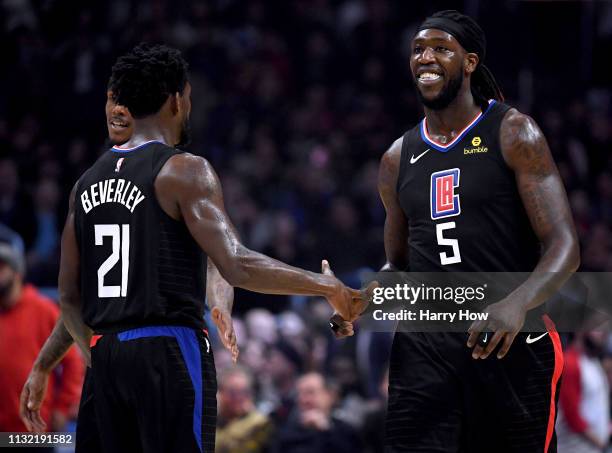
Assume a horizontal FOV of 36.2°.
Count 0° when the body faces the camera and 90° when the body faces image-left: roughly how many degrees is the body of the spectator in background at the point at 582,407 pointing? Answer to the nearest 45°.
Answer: approximately 315°

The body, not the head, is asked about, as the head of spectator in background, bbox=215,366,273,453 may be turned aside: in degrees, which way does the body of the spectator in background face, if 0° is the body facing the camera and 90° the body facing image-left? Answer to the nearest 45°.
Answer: approximately 0°

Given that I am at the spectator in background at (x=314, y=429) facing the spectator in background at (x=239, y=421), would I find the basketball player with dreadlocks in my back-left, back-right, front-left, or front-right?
back-left

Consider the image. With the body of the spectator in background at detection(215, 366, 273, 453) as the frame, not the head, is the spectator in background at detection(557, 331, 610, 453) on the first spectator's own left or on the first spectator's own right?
on the first spectator's own left

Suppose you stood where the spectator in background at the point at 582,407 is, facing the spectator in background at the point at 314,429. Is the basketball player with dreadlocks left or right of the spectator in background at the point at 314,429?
left

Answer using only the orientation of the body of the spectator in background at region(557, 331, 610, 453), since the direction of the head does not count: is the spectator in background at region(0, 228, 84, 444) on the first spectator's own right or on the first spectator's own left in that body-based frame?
on the first spectator's own right

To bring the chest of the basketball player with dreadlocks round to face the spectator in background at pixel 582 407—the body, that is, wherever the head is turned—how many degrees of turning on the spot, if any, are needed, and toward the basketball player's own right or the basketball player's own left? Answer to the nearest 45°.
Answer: approximately 135° to the basketball player's own right

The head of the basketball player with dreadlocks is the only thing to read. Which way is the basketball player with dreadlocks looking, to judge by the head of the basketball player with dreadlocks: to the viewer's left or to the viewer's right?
to the viewer's left
